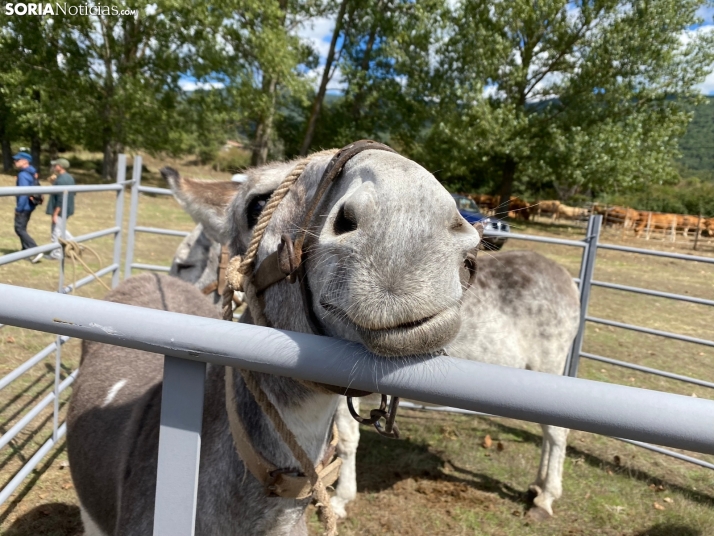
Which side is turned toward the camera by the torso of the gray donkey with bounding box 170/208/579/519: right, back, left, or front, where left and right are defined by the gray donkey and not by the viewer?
left

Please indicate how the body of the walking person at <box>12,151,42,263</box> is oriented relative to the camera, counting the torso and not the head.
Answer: to the viewer's left

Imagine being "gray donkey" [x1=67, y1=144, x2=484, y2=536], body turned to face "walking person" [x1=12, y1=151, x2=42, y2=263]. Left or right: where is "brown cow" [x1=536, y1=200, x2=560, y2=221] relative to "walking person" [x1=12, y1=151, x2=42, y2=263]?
right

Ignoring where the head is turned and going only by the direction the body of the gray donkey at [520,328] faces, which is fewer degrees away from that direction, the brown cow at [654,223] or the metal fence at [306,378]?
the metal fence

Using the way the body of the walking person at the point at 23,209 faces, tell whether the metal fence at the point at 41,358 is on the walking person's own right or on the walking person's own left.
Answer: on the walking person's own left

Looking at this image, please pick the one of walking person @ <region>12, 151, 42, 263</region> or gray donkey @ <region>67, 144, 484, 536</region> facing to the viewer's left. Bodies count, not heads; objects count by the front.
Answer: the walking person
